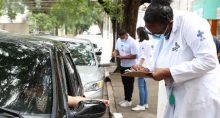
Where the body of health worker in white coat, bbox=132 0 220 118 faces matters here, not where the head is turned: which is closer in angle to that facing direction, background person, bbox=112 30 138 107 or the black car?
the black car

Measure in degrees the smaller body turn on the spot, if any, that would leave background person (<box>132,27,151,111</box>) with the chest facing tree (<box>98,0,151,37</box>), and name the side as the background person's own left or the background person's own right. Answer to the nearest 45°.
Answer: approximately 90° to the background person's own right

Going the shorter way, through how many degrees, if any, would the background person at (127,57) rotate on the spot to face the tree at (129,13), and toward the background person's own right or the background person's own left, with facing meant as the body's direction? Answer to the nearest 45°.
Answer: approximately 135° to the background person's own right

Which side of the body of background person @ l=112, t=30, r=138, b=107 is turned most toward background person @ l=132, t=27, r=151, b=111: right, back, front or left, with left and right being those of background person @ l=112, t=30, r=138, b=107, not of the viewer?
left

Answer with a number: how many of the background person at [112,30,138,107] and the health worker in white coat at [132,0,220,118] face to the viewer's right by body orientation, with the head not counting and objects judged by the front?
0

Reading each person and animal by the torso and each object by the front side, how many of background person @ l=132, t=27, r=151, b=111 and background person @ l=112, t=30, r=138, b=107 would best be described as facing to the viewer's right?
0

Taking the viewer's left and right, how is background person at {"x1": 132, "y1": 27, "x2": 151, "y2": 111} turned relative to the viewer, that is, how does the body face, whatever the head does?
facing to the left of the viewer

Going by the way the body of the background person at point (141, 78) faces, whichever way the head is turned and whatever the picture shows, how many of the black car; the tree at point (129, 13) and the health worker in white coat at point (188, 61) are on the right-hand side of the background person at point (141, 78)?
1
